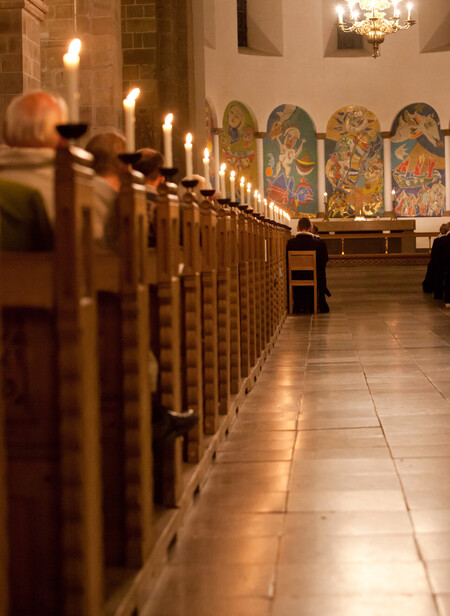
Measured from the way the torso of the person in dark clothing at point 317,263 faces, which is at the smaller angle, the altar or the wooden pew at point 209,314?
the altar

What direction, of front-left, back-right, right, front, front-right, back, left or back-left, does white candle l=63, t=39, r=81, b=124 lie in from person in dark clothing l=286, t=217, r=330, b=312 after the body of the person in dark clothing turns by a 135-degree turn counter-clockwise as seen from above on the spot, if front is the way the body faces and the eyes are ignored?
front-left

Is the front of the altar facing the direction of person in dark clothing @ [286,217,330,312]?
yes

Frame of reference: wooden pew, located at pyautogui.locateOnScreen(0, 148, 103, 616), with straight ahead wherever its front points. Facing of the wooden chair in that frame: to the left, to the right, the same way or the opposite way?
the same way

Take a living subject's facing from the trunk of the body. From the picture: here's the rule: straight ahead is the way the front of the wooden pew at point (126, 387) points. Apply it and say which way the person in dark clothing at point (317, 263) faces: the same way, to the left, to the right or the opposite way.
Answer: the same way

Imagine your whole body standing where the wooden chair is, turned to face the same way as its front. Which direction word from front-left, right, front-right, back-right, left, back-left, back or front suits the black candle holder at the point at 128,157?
back

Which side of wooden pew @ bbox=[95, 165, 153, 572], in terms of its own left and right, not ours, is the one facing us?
back

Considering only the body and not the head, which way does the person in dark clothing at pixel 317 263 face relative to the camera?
away from the camera

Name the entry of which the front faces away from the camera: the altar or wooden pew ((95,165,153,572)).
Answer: the wooden pew

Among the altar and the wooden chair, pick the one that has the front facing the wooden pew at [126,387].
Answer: the altar

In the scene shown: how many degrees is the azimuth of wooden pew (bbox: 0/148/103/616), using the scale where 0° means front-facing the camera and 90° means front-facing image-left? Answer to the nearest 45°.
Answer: approximately 180°

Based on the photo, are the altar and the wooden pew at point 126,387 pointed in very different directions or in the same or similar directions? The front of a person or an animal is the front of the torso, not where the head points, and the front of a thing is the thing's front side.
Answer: very different directions

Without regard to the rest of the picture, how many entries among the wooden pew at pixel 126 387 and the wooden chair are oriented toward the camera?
0

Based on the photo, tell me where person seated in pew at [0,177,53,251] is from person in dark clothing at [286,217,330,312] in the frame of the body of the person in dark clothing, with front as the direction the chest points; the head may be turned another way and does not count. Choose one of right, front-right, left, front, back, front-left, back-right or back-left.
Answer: back

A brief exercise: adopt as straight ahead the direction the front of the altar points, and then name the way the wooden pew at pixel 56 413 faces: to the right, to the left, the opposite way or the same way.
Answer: the opposite way

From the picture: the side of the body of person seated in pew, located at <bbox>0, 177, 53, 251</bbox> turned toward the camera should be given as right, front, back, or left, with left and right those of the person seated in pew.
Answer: back

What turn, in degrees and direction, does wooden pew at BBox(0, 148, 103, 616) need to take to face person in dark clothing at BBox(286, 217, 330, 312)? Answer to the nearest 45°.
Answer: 0° — it already faces them

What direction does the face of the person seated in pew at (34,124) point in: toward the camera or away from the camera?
away from the camera

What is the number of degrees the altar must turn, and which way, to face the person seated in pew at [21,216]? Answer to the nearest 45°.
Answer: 0° — it already faces them

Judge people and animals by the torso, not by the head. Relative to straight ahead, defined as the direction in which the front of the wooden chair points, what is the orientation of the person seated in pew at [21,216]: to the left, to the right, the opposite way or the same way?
the same way
